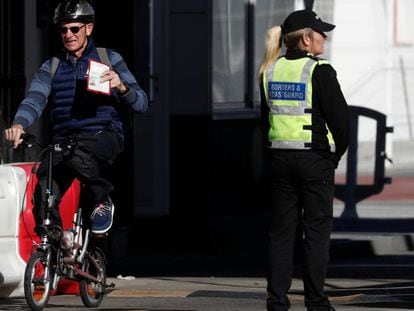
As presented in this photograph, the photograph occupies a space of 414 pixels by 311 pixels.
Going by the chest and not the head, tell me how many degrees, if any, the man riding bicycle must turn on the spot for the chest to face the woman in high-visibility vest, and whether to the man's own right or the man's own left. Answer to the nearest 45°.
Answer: approximately 90° to the man's own left

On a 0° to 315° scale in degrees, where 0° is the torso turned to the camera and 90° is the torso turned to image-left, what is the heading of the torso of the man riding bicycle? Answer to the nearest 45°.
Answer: approximately 45°
